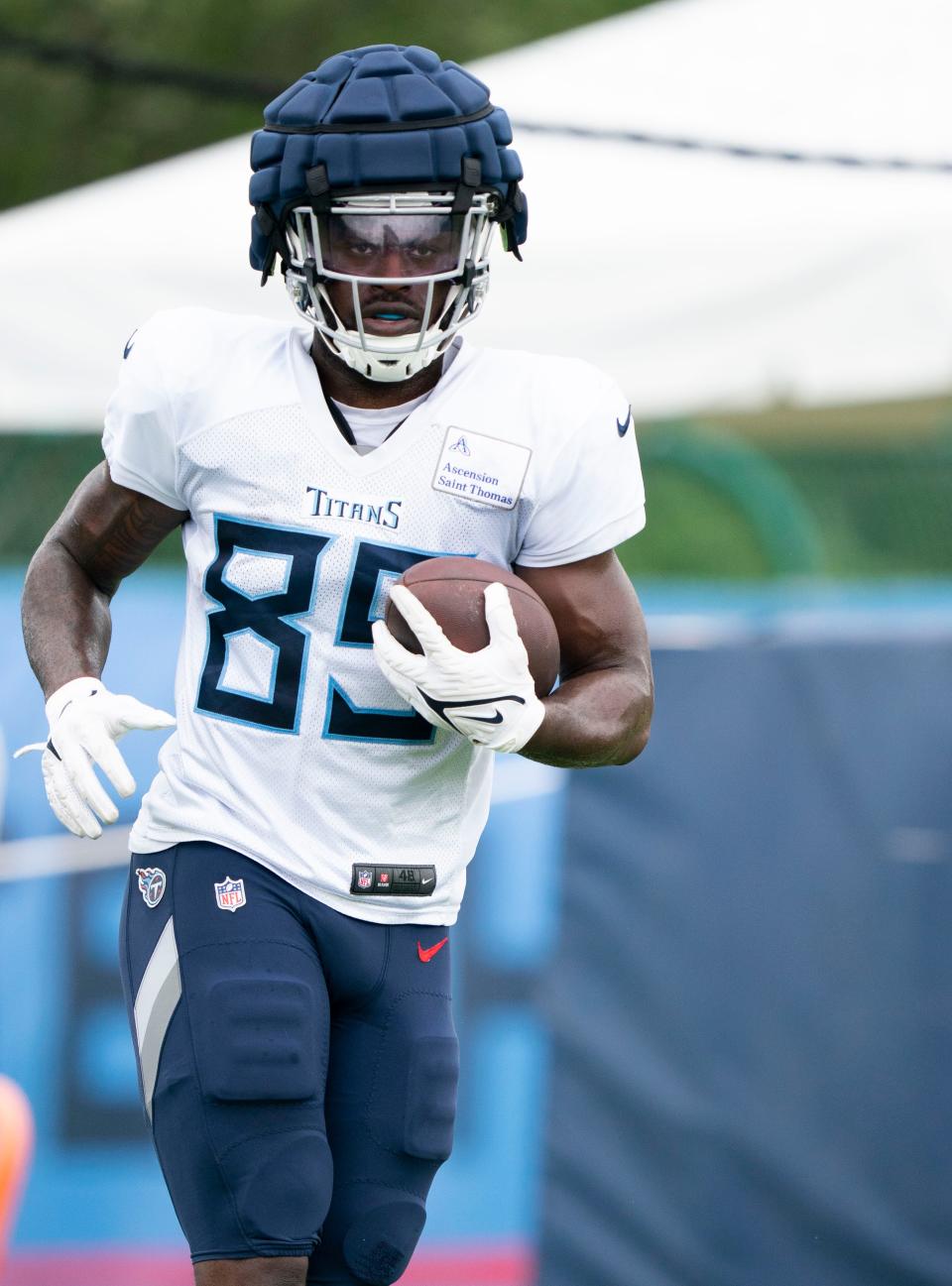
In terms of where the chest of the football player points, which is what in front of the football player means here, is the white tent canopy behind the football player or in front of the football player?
behind

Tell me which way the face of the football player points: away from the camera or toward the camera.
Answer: toward the camera

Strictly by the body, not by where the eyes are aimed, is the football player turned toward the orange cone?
no

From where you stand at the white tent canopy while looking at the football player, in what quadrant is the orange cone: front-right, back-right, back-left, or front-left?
front-right

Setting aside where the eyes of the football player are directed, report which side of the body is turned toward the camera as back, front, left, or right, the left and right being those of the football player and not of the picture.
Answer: front

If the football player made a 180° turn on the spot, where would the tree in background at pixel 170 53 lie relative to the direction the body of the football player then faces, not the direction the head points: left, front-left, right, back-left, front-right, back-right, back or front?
front
